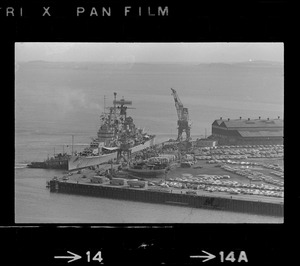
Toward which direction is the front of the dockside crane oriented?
to the viewer's left

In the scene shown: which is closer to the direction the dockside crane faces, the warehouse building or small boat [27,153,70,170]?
the small boat

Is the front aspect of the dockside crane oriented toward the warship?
yes

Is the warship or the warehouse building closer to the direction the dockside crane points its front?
the warship

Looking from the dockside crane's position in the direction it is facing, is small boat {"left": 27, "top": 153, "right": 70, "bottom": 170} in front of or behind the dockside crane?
in front

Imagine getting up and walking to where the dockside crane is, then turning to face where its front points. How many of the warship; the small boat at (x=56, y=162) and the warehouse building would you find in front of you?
2

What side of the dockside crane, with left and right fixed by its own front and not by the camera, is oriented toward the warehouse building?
back
